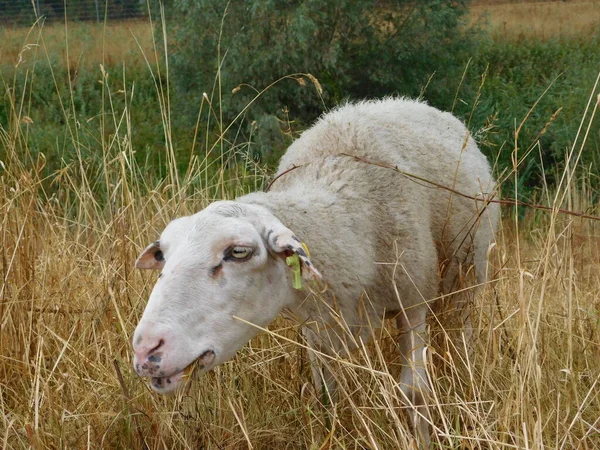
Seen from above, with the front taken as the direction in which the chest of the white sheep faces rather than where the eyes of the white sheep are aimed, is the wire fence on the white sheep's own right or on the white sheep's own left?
on the white sheep's own right
